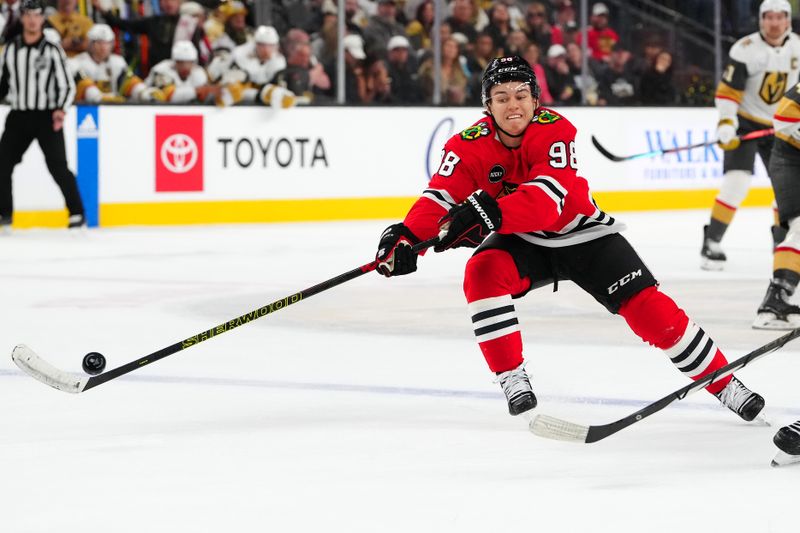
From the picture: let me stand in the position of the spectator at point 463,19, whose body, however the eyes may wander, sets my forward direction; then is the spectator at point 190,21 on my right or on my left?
on my right

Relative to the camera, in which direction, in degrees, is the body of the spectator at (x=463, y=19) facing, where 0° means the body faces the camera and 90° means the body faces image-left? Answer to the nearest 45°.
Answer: approximately 0°

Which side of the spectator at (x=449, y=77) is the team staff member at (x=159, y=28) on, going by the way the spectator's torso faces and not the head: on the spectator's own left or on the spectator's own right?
on the spectator's own right

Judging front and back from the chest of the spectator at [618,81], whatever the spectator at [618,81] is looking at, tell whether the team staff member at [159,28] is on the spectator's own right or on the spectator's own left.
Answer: on the spectator's own right

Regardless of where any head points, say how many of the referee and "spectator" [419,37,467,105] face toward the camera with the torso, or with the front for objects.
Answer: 2

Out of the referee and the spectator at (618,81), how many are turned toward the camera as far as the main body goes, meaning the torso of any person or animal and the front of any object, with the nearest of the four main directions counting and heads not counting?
2

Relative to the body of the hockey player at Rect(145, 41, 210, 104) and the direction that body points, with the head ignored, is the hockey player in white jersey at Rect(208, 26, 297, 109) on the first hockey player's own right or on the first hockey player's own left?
on the first hockey player's own left

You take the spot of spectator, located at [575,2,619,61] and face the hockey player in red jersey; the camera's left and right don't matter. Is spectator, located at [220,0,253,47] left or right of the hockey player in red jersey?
right

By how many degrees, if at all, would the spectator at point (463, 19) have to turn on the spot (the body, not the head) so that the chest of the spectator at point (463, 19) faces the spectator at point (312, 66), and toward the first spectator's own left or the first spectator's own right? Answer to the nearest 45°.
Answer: approximately 45° to the first spectator's own right

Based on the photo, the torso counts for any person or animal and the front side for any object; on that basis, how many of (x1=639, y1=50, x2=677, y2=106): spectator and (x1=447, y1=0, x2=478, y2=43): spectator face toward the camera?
2

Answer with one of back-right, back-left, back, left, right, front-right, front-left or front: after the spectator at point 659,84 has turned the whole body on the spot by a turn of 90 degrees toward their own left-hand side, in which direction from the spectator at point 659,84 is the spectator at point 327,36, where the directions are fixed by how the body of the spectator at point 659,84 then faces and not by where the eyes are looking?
back-right

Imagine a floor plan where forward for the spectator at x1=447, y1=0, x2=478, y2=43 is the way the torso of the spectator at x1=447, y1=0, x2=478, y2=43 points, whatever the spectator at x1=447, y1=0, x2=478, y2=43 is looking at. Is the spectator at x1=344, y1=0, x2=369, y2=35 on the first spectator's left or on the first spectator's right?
on the first spectator's right

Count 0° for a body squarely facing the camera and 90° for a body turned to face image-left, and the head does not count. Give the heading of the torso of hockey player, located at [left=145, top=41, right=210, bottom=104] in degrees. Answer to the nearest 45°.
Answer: approximately 0°
